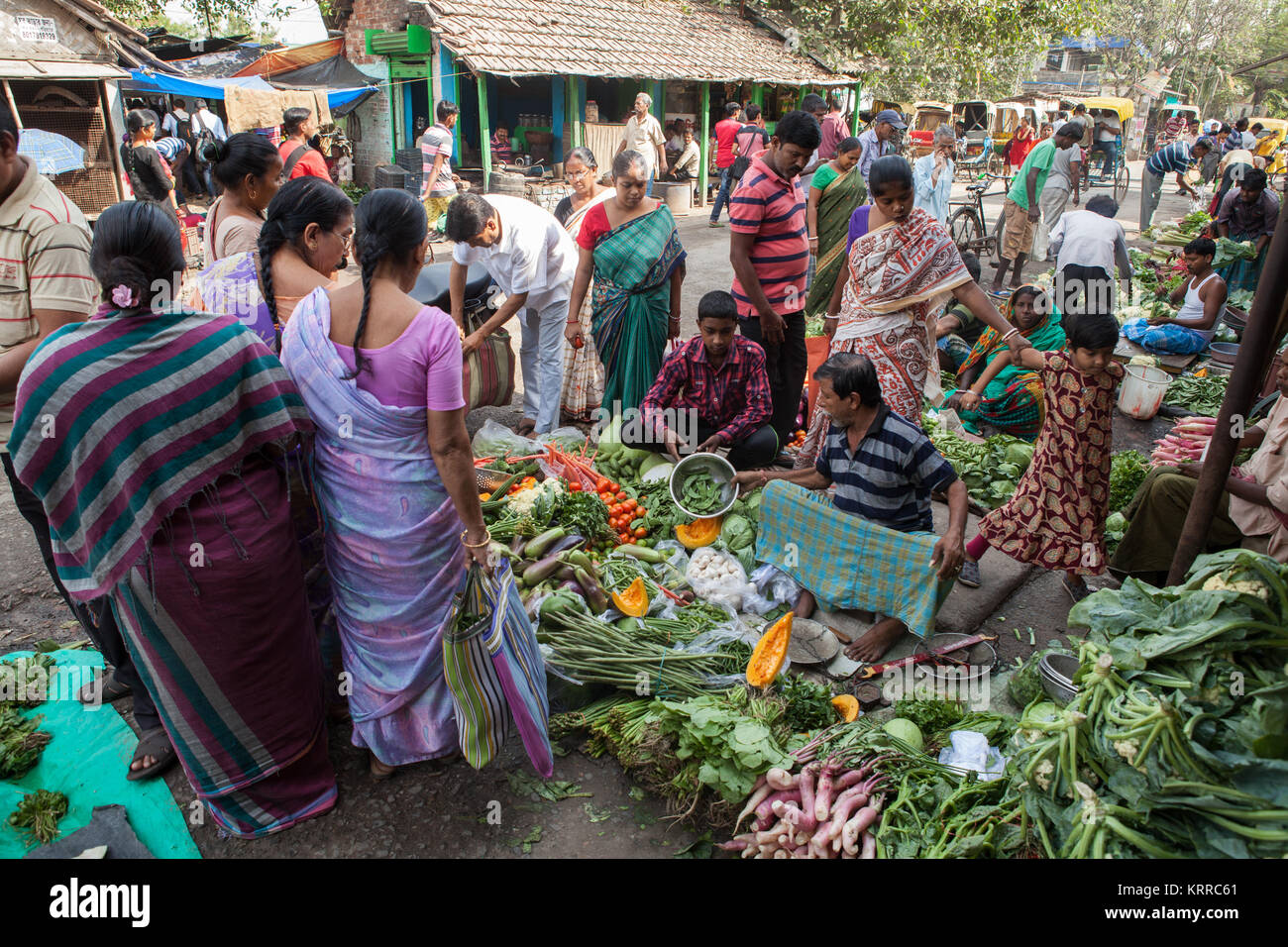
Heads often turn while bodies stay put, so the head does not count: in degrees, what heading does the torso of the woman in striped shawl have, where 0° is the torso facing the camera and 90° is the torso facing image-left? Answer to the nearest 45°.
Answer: approximately 180°

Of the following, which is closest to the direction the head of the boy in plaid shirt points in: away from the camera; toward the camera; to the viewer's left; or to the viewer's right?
toward the camera

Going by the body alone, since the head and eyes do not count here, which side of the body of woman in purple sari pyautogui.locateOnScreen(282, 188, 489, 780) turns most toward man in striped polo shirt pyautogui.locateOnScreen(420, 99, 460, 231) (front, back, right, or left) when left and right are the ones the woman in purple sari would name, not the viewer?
front

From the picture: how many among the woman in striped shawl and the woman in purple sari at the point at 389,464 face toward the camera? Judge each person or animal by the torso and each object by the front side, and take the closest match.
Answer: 0

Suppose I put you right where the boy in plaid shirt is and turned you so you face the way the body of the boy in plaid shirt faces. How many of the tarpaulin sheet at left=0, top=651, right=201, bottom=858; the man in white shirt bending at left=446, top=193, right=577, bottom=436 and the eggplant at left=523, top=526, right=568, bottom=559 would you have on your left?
0

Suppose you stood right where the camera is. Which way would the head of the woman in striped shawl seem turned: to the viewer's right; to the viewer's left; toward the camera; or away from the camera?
away from the camera

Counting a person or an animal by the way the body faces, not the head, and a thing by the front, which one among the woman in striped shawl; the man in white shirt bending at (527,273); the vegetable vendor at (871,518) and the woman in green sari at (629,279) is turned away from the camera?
the woman in striped shawl

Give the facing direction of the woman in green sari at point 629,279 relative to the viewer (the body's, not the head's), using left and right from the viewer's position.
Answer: facing the viewer

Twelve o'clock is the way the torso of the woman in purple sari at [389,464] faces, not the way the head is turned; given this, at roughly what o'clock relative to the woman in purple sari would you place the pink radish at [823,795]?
The pink radish is roughly at 4 o'clock from the woman in purple sari.

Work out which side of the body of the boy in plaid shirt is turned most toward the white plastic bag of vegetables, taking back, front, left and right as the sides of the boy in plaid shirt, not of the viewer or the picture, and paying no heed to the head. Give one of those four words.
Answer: front

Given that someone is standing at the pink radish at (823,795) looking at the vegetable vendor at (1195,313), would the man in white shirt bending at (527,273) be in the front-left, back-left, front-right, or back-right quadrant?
front-left

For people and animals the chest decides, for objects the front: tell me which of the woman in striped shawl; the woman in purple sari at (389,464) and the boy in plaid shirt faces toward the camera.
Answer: the boy in plaid shirt

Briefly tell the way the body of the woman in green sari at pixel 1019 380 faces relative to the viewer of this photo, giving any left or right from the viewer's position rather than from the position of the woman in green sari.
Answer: facing the viewer and to the left of the viewer

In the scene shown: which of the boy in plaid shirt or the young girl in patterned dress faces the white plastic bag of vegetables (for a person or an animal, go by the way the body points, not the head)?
the boy in plaid shirt
